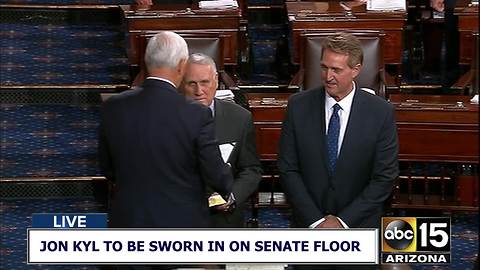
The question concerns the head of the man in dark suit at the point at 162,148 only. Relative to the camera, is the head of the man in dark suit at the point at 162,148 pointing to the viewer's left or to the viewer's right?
to the viewer's right

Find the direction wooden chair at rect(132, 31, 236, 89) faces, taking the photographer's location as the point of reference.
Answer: facing the viewer

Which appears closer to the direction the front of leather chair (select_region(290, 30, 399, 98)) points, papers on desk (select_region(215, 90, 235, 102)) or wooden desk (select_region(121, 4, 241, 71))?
the papers on desk

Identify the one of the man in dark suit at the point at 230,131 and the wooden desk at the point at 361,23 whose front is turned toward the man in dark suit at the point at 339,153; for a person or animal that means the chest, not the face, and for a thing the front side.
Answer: the wooden desk

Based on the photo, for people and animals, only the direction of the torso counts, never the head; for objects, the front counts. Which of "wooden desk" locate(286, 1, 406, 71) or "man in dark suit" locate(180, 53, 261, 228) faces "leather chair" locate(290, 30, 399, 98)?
the wooden desk

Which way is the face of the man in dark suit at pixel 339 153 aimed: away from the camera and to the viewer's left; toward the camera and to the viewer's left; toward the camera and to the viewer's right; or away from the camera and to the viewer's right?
toward the camera and to the viewer's left

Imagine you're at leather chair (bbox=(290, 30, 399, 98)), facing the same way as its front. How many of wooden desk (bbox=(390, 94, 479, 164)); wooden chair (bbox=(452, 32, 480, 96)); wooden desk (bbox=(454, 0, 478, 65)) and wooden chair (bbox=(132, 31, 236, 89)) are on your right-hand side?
1

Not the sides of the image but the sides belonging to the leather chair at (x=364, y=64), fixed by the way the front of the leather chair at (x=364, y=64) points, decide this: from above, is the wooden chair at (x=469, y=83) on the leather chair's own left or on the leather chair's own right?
on the leather chair's own left

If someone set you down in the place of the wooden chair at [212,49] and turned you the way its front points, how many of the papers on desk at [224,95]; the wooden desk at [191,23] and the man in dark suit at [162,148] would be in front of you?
2

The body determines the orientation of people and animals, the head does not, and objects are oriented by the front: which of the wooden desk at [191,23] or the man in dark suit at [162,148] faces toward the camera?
the wooden desk

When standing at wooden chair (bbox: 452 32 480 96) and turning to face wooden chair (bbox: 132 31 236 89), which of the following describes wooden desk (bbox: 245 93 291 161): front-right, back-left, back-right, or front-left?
front-left

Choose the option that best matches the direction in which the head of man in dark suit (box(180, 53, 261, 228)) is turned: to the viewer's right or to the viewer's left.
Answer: to the viewer's left

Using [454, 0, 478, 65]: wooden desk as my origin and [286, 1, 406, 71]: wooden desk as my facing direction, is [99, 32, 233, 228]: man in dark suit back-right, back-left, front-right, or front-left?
front-left

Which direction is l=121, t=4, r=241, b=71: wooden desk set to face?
toward the camera
